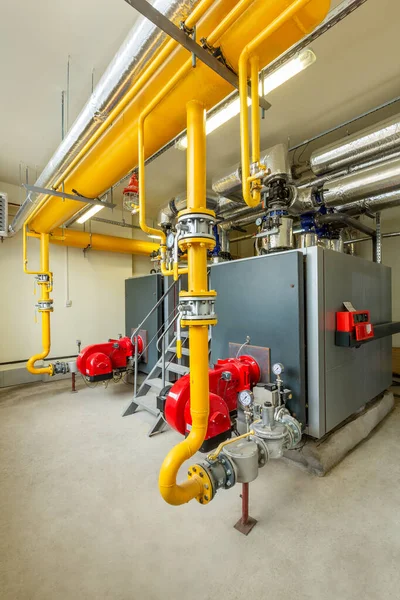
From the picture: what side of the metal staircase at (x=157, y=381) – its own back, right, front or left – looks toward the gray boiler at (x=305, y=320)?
left

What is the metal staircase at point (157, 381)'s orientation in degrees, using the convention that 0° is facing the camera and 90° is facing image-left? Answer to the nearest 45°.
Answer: approximately 45°

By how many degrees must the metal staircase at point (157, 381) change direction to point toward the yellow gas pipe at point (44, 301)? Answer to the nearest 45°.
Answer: approximately 90° to its right

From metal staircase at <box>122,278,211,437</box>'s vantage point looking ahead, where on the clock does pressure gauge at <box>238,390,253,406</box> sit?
The pressure gauge is roughly at 10 o'clock from the metal staircase.

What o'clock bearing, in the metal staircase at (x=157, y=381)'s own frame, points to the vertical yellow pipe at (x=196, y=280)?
The vertical yellow pipe is roughly at 10 o'clock from the metal staircase.

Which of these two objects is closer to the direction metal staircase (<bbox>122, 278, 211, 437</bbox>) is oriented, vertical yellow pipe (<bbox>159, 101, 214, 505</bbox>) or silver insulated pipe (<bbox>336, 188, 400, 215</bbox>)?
the vertical yellow pipe

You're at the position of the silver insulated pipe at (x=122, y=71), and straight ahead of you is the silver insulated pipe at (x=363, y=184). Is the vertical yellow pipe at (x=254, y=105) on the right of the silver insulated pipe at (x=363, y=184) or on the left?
right

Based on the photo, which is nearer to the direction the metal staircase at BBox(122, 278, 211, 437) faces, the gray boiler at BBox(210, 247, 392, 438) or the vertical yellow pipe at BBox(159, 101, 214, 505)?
the vertical yellow pipe
